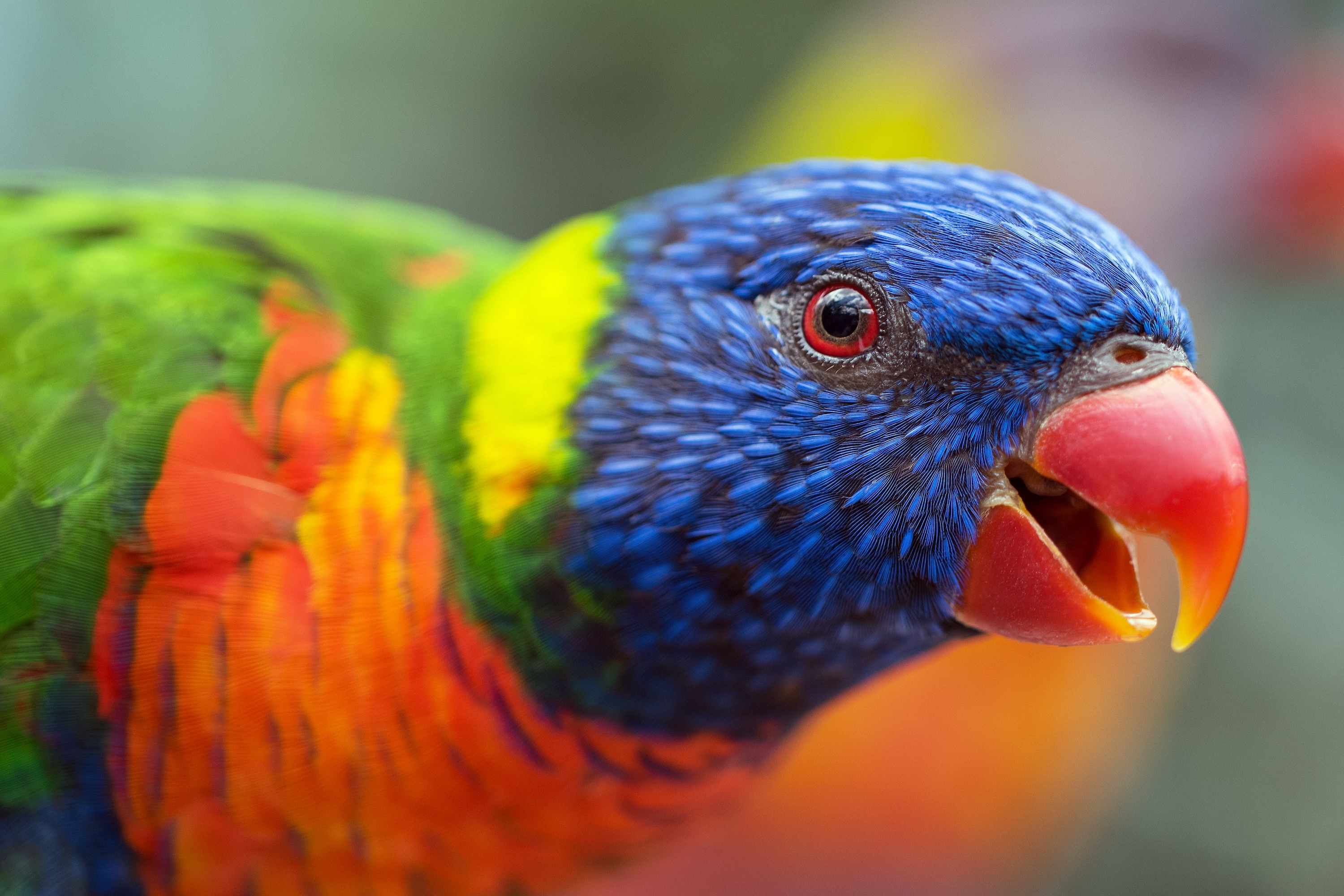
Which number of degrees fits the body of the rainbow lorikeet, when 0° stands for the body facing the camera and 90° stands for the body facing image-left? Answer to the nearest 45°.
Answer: approximately 270°
